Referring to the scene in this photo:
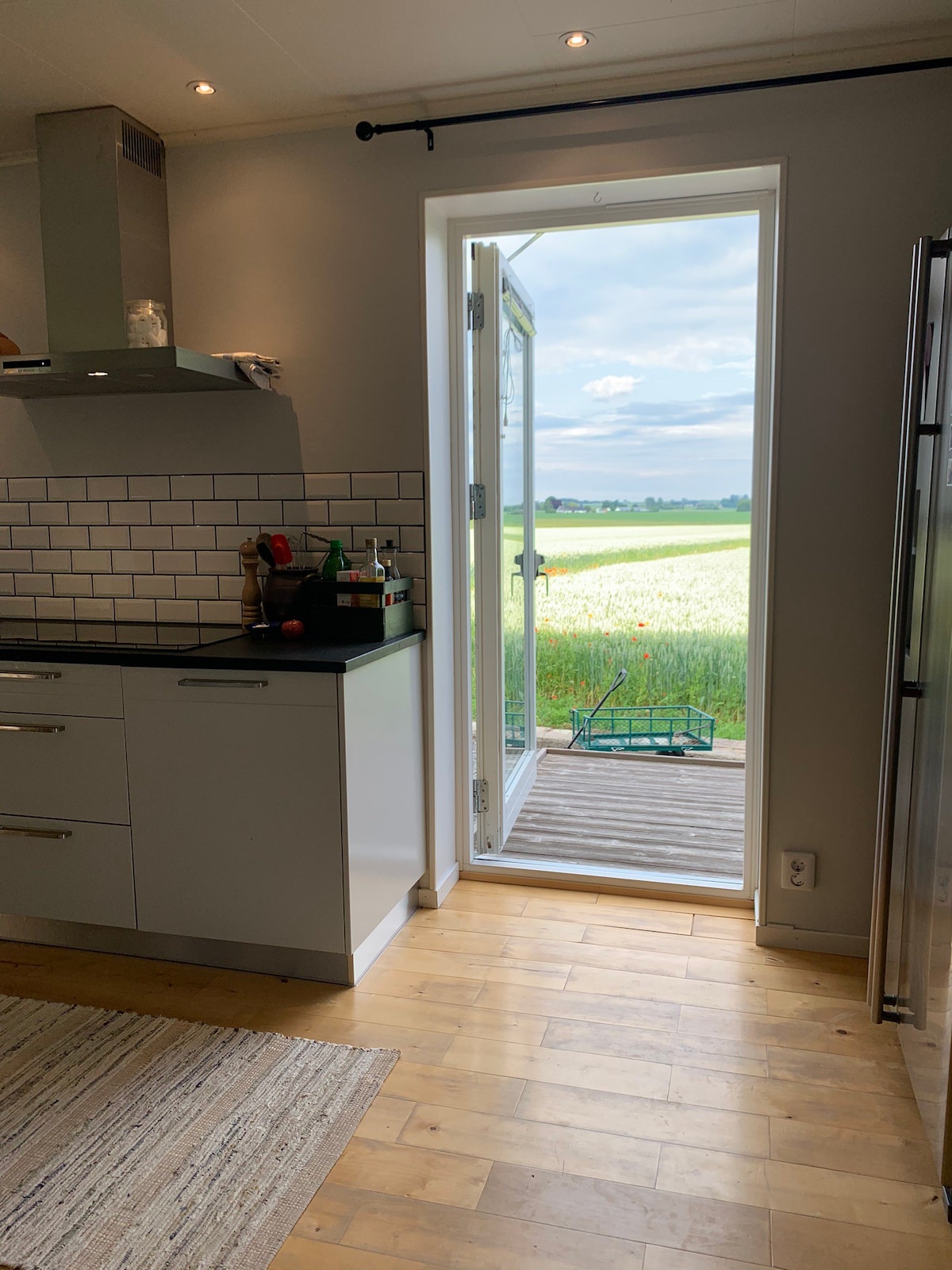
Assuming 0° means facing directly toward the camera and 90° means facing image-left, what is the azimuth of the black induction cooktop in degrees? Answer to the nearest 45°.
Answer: approximately 45°

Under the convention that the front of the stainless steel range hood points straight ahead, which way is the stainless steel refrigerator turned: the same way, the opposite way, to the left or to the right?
to the right

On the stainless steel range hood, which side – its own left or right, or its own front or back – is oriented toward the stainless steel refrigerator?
left

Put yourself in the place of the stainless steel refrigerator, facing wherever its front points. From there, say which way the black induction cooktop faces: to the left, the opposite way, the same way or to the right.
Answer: to the left

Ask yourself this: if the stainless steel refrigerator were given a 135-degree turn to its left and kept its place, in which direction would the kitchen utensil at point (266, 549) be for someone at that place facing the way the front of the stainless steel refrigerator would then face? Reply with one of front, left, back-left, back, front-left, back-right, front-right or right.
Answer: back-right

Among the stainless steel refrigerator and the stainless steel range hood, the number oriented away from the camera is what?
0

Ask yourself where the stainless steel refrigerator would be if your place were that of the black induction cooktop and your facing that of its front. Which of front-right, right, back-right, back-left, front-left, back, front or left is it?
left

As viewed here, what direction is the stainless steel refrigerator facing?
to the viewer's left

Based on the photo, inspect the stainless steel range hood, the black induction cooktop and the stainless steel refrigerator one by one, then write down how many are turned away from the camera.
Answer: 0

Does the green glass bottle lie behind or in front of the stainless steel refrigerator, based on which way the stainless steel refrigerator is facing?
in front

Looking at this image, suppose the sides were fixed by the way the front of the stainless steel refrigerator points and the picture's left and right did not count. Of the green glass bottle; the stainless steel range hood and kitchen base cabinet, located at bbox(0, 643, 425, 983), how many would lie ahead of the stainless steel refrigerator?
3

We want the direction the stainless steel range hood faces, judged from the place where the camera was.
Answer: facing the viewer and to the left of the viewer

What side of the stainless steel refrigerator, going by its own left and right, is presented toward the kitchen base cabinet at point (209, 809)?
front

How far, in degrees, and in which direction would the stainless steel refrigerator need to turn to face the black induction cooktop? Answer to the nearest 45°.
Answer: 0° — it already faces it

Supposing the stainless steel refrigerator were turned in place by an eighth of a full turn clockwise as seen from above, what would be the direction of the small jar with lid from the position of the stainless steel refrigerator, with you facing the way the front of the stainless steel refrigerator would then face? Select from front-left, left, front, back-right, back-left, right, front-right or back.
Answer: front-left
